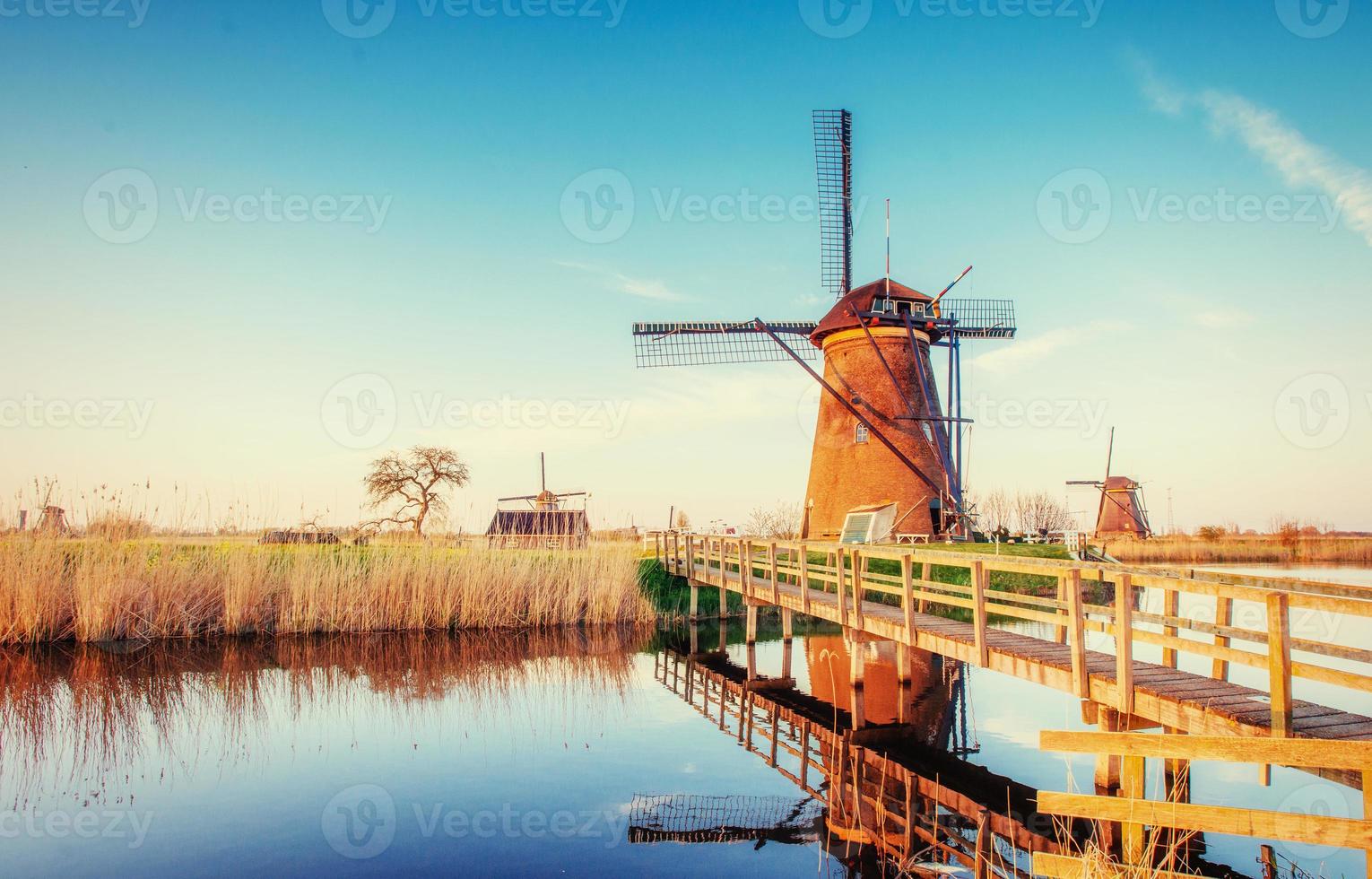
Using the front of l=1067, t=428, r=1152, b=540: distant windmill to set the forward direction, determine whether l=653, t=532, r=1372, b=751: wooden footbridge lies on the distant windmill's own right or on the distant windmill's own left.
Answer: on the distant windmill's own left

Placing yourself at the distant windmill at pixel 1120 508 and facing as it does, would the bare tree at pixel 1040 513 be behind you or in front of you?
in front

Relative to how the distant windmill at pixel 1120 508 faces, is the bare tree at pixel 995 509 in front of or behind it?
in front
